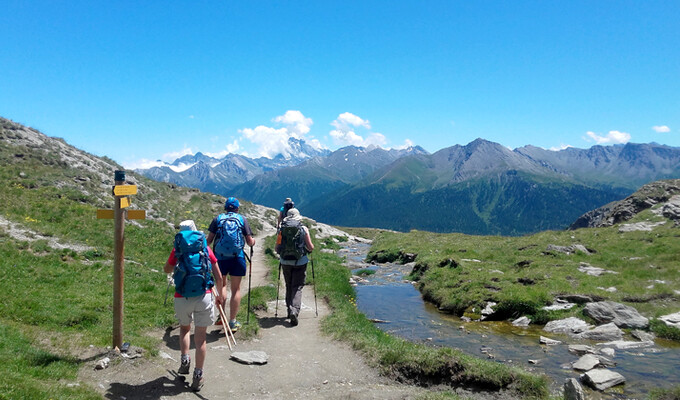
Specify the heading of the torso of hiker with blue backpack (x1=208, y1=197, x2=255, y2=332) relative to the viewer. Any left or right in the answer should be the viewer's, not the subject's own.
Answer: facing away from the viewer

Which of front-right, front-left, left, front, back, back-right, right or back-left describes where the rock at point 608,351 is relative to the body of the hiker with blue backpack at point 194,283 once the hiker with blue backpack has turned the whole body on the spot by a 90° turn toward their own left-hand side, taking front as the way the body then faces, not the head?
back

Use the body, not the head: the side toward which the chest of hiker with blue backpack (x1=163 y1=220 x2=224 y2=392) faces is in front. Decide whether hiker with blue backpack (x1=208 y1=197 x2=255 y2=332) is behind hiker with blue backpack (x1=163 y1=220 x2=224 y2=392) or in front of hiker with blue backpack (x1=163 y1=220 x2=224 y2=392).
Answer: in front

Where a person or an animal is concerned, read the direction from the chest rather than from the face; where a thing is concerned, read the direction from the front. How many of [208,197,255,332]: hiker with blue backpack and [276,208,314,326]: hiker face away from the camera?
2

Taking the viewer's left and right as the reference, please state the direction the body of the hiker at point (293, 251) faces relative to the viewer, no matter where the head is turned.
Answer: facing away from the viewer

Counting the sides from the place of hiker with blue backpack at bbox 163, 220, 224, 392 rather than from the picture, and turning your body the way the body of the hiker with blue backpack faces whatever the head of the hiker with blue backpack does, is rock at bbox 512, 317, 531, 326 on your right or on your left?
on your right

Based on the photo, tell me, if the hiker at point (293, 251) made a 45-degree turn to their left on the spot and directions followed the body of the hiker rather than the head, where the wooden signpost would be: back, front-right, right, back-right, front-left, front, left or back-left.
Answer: left

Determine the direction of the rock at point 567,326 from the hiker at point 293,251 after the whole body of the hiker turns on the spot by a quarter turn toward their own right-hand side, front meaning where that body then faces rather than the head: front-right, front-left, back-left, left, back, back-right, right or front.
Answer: front

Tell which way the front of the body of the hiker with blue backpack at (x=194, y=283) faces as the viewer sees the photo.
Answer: away from the camera

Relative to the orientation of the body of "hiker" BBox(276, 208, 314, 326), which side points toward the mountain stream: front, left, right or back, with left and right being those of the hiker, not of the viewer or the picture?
right

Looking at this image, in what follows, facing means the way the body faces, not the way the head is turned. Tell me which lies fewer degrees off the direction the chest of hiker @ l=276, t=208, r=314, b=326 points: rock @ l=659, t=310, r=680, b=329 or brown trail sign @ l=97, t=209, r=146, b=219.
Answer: the rock

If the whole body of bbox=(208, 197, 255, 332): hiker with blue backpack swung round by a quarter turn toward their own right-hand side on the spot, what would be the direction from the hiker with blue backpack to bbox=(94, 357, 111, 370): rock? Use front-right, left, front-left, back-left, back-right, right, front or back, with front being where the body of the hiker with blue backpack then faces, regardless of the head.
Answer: back-right

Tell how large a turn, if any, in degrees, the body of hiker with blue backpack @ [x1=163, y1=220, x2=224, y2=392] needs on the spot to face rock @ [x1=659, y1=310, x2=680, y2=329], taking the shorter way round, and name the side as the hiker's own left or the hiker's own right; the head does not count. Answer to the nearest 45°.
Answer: approximately 90° to the hiker's own right

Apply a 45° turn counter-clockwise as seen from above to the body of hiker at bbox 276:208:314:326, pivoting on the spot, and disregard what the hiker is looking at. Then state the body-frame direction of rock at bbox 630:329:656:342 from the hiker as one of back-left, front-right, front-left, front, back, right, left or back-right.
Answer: back-right

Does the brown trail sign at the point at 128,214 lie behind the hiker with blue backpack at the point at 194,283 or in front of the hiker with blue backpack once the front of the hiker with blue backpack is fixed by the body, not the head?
in front
